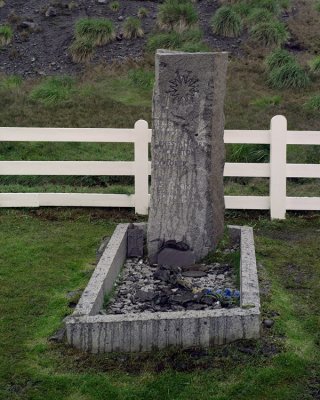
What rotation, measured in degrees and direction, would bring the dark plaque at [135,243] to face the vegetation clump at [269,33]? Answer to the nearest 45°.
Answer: approximately 180°

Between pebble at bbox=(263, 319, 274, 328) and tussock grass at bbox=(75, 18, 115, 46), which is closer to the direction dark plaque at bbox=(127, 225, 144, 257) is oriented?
the pebble

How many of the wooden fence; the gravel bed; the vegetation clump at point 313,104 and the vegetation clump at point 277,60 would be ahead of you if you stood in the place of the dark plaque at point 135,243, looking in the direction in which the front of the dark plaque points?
1

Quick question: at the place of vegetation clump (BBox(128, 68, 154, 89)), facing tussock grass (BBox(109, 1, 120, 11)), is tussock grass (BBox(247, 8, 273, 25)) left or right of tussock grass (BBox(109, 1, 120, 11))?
right

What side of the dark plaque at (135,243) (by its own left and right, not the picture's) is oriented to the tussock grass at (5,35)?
back

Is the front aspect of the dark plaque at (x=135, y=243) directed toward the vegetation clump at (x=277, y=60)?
no

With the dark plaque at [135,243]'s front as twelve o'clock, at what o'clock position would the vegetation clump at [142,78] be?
The vegetation clump is roughly at 6 o'clock from the dark plaque.

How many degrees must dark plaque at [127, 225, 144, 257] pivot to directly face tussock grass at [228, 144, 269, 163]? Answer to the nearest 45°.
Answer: approximately 180°

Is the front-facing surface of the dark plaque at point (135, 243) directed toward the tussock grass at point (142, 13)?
no

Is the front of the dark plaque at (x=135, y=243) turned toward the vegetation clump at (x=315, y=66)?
no

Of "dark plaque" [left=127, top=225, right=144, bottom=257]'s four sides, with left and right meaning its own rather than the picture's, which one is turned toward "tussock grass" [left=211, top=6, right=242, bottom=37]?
back

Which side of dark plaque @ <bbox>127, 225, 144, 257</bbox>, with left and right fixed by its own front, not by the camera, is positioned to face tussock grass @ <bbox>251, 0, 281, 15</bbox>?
back

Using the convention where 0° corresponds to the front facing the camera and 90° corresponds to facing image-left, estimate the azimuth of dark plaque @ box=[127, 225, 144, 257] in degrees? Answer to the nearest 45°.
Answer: approximately 0°

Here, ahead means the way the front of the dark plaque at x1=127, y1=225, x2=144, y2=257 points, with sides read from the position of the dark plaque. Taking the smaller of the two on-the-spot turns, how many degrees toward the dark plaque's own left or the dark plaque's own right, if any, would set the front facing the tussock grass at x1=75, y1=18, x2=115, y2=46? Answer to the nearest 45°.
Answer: approximately 180°

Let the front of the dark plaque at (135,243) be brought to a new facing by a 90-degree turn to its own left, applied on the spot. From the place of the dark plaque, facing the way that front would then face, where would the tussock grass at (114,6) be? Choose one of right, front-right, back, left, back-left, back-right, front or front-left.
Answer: left

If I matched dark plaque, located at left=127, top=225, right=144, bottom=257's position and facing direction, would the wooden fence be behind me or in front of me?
behind
